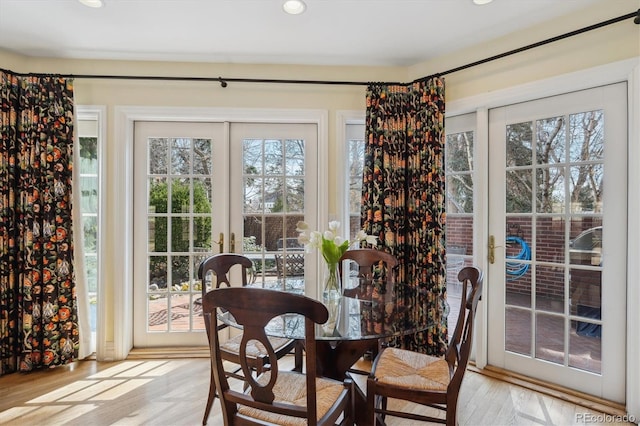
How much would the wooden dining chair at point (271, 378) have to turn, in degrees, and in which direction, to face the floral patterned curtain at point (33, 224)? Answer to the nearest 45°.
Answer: approximately 90° to its left

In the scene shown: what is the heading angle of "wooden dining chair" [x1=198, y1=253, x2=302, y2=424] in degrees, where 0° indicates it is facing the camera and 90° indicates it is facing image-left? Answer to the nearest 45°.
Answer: approximately 315°

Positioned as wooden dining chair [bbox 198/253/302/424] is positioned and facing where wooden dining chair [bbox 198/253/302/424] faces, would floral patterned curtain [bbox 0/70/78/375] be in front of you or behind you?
behind

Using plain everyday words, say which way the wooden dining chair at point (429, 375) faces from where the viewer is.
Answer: facing to the left of the viewer

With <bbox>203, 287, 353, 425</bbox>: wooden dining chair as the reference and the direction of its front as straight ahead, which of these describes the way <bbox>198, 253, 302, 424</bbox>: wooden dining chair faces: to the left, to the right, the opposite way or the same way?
to the right

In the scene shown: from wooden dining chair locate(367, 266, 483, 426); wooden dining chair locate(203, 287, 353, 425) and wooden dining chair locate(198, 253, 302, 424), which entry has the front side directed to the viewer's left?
wooden dining chair locate(367, 266, 483, 426)

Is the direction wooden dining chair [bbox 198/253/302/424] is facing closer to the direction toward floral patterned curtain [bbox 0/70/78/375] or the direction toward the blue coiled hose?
the blue coiled hose

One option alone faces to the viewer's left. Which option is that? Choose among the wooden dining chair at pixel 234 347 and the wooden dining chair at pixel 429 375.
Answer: the wooden dining chair at pixel 429 375
